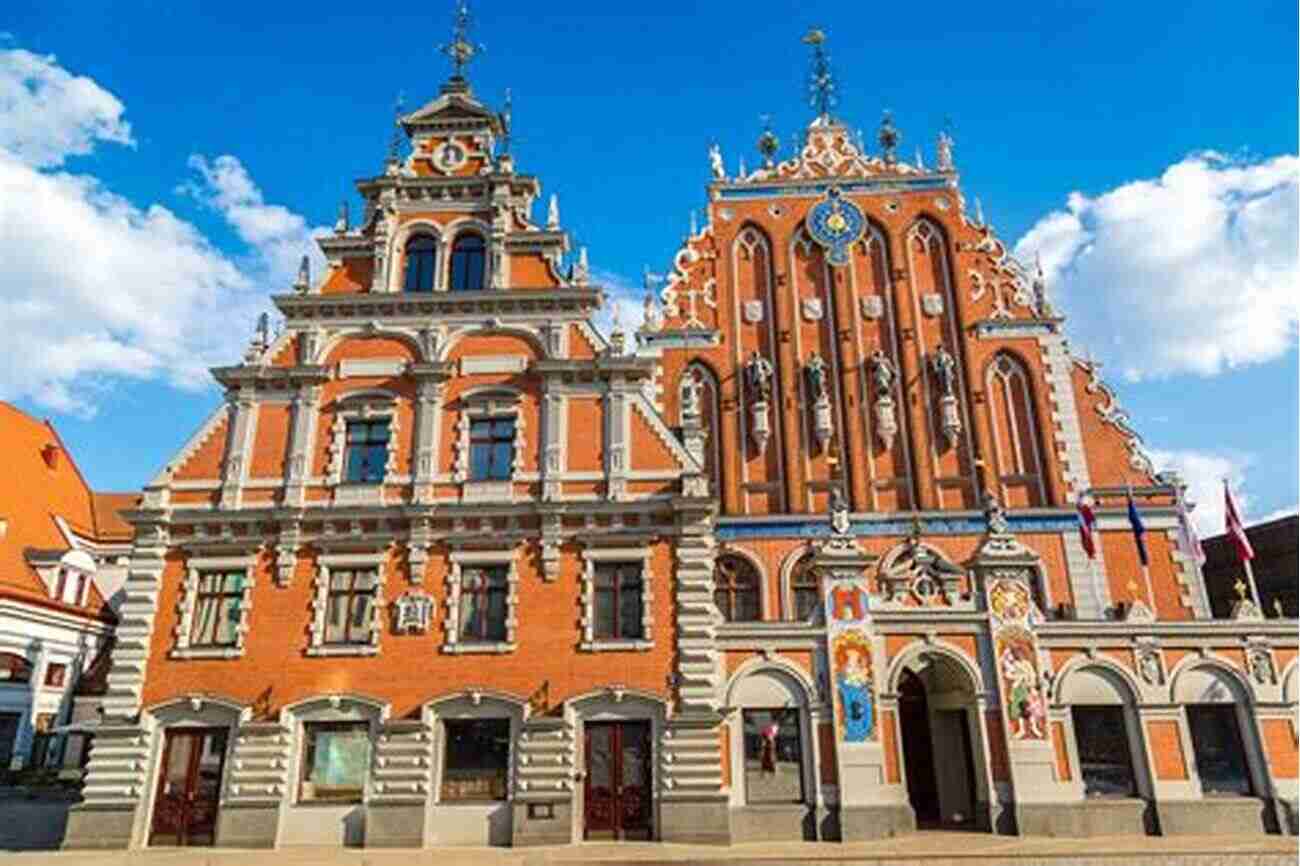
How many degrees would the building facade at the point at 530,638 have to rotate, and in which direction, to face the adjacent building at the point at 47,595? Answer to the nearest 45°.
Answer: approximately 135° to its right

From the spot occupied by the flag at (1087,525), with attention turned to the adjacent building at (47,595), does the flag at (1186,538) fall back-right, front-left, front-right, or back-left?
back-right

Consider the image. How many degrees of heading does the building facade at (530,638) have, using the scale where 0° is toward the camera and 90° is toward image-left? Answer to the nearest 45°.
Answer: approximately 0°
